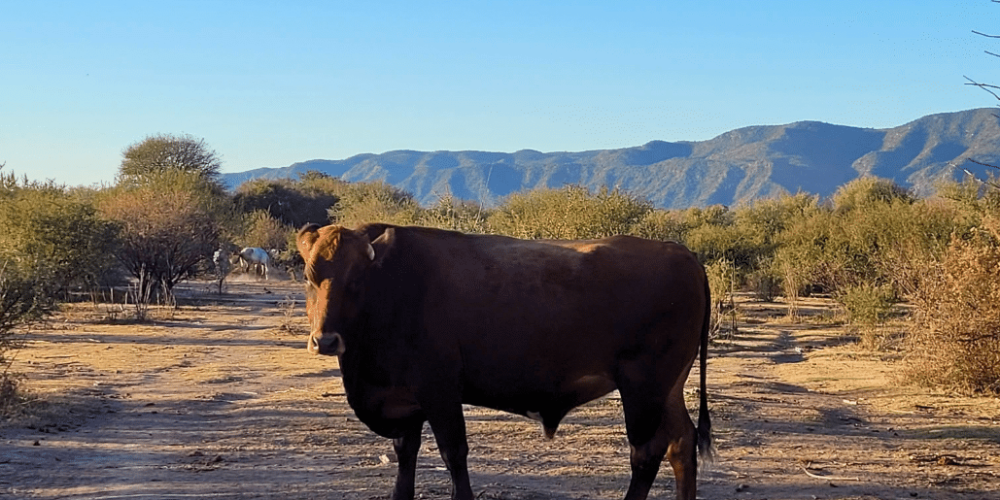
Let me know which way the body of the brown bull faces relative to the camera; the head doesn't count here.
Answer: to the viewer's left

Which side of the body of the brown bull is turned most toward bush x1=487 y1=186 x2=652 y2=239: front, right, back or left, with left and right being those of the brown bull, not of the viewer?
right

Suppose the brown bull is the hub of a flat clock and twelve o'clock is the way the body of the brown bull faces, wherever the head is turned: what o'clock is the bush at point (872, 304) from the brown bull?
The bush is roughly at 4 o'clock from the brown bull.

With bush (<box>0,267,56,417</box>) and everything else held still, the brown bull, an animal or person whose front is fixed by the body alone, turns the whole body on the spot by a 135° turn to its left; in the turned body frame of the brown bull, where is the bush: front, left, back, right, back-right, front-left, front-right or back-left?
back

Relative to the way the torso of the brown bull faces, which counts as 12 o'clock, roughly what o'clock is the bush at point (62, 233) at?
The bush is roughly at 2 o'clock from the brown bull.

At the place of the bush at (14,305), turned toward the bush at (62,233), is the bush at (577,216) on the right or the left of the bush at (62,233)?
right

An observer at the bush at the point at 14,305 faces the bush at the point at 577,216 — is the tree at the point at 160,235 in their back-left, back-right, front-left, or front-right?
front-left

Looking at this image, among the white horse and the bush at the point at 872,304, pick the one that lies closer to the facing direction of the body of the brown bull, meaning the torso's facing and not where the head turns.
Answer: the white horse

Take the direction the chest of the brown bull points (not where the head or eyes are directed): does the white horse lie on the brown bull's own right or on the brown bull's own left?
on the brown bull's own right
